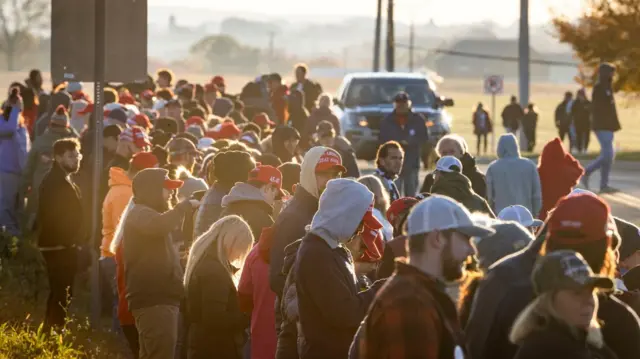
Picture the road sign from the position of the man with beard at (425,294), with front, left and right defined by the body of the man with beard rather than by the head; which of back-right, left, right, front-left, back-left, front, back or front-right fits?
left

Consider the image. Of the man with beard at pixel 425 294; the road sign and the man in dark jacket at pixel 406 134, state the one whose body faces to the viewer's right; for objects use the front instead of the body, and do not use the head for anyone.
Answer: the man with beard

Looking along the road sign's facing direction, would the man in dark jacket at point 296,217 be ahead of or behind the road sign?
ahead

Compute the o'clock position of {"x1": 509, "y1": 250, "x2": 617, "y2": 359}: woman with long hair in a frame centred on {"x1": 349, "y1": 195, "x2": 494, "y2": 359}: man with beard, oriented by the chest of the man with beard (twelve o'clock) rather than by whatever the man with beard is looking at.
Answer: The woman with long hair is roughly at 1 o'clock from the man with beard.

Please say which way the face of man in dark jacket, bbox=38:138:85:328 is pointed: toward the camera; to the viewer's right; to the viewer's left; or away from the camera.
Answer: to the viewer's right

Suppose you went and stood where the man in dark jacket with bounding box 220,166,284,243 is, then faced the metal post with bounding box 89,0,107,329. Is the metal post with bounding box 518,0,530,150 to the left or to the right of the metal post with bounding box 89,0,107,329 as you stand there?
right

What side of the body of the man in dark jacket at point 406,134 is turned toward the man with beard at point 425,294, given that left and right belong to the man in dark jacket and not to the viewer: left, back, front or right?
front
